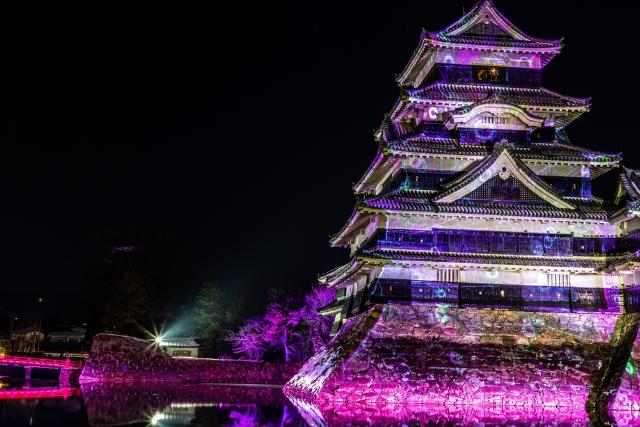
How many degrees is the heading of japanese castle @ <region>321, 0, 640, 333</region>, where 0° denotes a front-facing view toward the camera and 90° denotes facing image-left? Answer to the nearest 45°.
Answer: approximately 0°

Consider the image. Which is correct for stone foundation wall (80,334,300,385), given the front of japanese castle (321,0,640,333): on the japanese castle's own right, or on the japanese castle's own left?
on the japanese castle's own right
